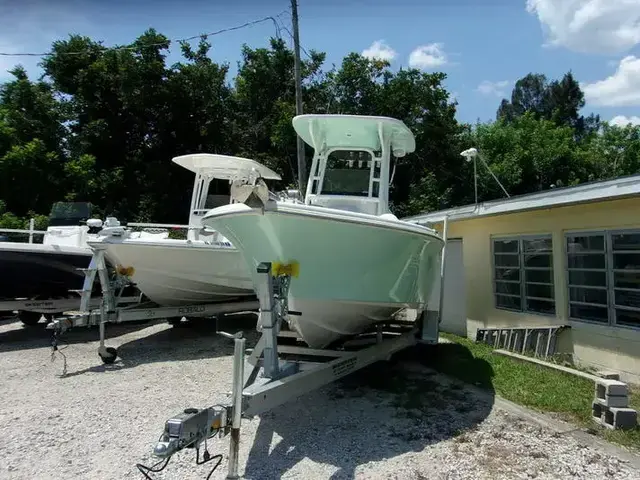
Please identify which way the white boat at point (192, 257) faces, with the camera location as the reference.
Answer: facing the viewer and to the left of the viewer

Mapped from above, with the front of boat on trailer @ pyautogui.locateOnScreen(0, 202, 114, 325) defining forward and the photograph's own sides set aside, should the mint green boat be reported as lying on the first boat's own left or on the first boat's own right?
on the first boat's own left

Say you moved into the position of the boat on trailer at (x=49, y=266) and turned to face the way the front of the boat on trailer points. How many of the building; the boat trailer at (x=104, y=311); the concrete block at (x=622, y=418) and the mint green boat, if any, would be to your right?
0

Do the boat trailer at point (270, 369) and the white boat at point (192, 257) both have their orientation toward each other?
no

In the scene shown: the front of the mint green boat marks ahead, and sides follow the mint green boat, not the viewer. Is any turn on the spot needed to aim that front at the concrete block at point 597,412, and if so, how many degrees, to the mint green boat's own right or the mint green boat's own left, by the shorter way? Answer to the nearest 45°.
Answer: approximately 45° to the mint green boat's own left

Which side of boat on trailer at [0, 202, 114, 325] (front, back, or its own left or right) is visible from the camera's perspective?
left

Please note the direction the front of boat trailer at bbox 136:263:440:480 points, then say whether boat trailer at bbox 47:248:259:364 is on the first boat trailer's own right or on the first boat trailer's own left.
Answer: on the first boat trailer's own right

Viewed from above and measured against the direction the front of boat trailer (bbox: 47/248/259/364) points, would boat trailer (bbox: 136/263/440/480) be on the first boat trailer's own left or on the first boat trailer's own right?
on the first boat trailer's own left

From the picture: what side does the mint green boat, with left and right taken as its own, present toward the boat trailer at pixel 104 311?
right

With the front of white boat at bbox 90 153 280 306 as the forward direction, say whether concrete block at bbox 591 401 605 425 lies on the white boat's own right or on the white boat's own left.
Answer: on the white boat's own left

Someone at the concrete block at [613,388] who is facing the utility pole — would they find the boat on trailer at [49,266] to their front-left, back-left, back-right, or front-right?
front-left

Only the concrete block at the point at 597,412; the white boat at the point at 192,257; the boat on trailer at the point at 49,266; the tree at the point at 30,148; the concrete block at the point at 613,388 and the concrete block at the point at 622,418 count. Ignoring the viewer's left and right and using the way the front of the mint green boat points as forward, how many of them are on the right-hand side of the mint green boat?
3

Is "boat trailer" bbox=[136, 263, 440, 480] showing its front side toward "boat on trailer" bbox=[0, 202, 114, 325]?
no

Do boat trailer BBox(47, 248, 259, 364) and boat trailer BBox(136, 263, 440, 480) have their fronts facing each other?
no

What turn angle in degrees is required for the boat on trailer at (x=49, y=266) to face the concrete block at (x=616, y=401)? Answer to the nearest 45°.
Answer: approximately 135° to its left

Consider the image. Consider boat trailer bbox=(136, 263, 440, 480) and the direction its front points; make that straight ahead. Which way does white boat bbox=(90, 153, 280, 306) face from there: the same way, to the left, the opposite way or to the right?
the same way

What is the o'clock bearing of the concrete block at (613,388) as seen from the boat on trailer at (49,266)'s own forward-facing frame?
The concrete block is roughly at 8 o'clock from the boat on trailer.

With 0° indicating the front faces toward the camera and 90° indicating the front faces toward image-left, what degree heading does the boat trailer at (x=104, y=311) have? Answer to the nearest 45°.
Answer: approximately 45°

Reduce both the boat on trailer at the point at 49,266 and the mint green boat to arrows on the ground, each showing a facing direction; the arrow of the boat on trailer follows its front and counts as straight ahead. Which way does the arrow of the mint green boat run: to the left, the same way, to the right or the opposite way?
the same way

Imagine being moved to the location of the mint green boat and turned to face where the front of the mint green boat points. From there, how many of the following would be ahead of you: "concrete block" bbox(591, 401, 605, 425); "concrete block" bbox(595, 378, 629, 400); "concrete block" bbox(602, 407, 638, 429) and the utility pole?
0
